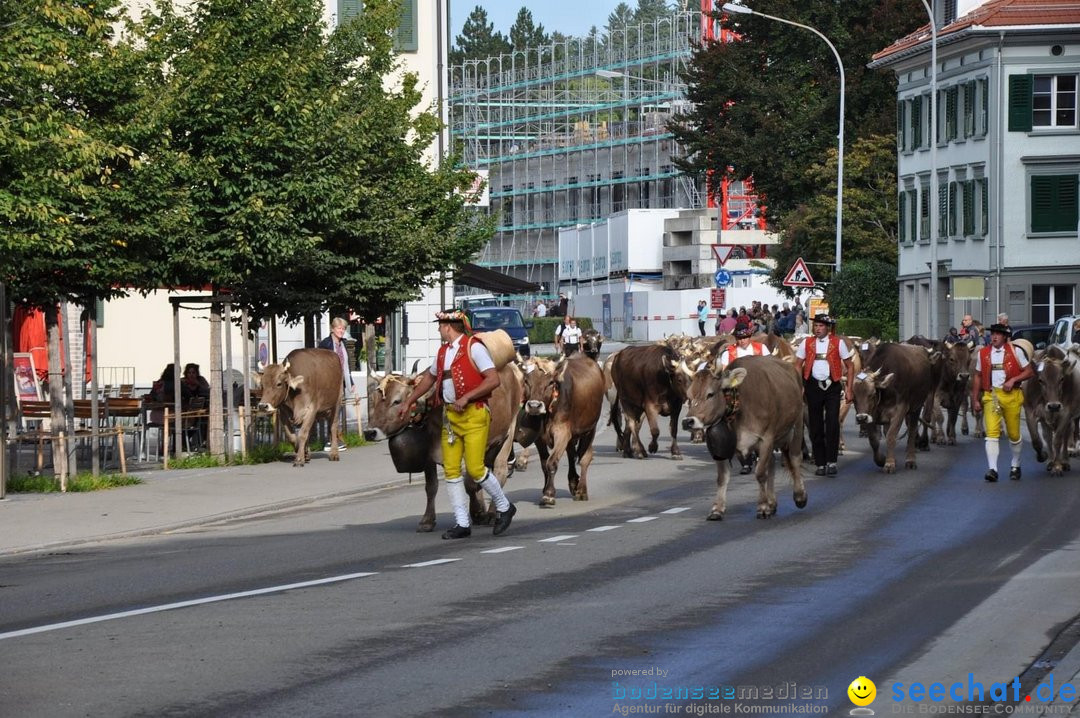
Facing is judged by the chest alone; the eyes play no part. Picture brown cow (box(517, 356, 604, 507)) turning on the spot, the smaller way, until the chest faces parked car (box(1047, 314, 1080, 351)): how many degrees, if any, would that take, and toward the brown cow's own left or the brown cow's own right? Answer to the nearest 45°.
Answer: approximately 180°

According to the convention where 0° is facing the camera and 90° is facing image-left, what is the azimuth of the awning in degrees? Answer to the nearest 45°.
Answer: approximately 315°

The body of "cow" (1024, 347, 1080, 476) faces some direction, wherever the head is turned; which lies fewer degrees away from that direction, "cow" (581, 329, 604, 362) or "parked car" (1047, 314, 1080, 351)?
the cow

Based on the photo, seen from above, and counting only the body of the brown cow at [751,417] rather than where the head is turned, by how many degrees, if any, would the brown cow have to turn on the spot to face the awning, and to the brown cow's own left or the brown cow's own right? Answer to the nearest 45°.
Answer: approximately 135° to the brown cow's own right

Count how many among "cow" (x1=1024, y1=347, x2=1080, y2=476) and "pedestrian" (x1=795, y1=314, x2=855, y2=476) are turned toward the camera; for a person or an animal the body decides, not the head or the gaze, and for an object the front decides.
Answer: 2

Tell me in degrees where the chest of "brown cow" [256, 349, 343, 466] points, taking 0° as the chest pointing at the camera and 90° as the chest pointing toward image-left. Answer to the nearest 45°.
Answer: approximately 45°

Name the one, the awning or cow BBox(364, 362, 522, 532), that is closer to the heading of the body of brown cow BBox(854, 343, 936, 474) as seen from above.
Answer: the cow

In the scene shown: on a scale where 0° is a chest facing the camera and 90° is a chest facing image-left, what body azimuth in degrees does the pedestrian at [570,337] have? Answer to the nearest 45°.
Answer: approximately 0°
